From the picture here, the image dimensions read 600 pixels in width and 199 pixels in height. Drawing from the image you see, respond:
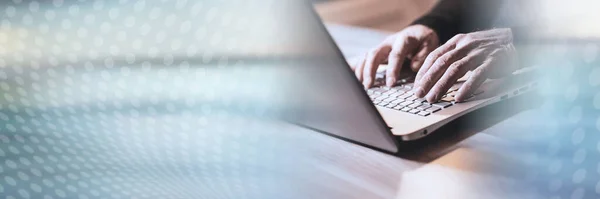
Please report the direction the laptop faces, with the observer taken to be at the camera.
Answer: facing away from the viewer and to the right of the viewer
